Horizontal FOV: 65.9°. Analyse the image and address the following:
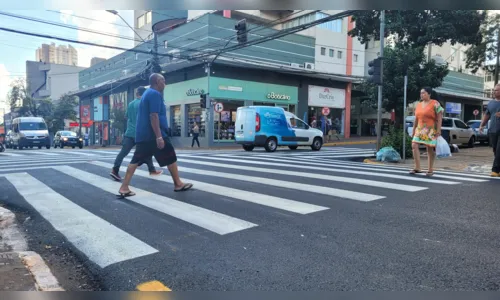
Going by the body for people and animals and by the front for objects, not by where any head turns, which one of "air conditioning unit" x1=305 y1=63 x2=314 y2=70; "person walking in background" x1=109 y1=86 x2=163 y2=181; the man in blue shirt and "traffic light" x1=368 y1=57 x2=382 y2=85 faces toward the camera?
the air conditioning unit

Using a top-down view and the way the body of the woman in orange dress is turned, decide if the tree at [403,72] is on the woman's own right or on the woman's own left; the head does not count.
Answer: on the woman's own right

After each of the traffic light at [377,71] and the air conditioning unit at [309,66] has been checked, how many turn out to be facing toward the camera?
1

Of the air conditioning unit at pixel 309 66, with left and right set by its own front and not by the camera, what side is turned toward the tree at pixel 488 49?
left

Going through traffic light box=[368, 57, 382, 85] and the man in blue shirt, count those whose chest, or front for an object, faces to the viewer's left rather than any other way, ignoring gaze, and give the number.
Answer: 1
